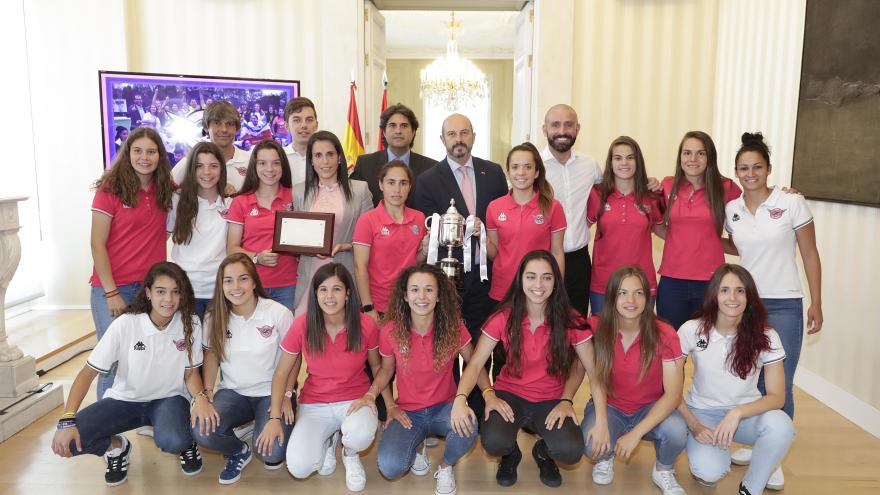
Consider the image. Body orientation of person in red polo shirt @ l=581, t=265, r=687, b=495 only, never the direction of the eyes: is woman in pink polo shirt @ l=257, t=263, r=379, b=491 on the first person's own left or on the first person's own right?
on the first person's own right

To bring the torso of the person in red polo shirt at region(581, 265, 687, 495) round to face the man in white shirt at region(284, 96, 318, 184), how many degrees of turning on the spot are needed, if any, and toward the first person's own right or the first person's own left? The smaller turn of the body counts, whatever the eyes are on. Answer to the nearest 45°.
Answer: approximately 90° to the first person's own right

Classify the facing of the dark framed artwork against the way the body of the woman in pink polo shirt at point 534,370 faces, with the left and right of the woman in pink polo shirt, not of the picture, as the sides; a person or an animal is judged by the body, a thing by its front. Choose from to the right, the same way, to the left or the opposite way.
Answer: to the right

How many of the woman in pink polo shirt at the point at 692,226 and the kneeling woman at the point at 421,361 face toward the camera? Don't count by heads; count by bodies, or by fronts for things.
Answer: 2

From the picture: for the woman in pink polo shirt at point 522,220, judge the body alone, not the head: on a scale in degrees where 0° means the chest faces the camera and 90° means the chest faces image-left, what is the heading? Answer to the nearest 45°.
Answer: approximately 0°

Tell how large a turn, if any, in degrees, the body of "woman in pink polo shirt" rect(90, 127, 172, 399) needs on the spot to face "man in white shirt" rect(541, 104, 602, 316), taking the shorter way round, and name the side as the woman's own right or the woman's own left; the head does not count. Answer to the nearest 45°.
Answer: approximately 45° to the woman's own left

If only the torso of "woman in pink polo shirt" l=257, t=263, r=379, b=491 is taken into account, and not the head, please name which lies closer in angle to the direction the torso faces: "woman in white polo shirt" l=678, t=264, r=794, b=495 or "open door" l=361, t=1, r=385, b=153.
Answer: the woman in white polo shirt

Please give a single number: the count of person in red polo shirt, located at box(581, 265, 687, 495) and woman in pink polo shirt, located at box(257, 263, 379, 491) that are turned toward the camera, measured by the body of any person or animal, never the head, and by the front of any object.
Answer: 2

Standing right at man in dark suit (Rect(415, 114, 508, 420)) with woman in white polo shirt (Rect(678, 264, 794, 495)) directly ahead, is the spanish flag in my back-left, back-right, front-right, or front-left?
back-left

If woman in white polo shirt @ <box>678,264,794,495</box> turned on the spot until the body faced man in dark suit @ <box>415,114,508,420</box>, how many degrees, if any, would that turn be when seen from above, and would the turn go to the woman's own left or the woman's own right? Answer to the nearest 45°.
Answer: approximately 90° to the woman's own right

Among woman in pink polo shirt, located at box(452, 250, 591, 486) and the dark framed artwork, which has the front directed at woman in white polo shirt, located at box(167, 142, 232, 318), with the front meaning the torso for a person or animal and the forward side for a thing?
the dark framed artwork
